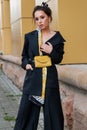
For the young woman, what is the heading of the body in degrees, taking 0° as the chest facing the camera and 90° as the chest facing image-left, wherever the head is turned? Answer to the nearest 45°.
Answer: approximately 0°
